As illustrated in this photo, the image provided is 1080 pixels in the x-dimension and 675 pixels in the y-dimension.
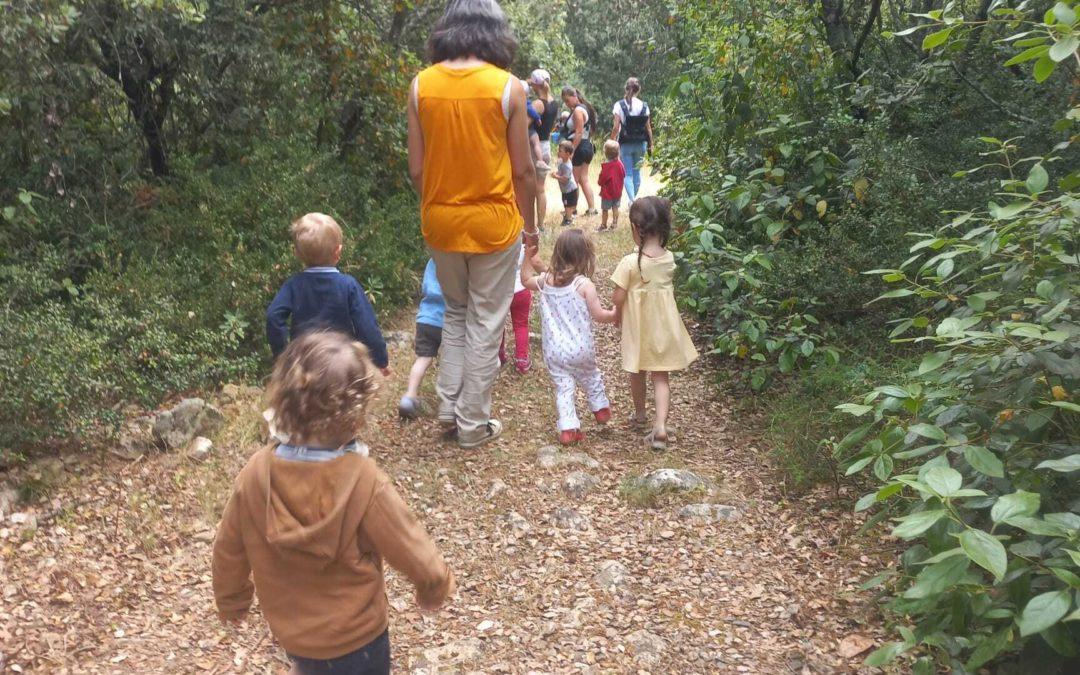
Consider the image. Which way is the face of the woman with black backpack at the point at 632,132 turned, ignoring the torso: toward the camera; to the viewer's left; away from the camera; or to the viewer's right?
away from the camera

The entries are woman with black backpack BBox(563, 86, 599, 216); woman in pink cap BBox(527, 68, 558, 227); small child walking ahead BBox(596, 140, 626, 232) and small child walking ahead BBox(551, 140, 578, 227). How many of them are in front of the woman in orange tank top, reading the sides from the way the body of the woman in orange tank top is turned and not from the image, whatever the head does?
4

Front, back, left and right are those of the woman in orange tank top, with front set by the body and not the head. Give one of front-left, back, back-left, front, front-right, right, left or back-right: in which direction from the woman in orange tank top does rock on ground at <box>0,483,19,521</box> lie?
left

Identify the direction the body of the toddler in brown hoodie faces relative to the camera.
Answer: away from the camera

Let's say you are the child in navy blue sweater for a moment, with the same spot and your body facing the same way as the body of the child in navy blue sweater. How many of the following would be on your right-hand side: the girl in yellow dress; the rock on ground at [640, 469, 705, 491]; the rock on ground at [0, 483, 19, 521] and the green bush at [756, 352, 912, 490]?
3

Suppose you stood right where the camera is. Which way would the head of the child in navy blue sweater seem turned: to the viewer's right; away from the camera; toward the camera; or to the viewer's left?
away from the camera

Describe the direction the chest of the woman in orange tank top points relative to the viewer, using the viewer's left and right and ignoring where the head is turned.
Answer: facing away from the viewer

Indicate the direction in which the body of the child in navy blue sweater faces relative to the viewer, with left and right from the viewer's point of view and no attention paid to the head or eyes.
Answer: facing away from the viewer

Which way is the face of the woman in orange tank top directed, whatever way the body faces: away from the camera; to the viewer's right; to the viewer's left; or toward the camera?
away from the camera

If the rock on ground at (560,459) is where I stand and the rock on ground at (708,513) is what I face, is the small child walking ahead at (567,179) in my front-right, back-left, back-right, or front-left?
back-left

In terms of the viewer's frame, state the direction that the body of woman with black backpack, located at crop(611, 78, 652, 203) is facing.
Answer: away from the camera
